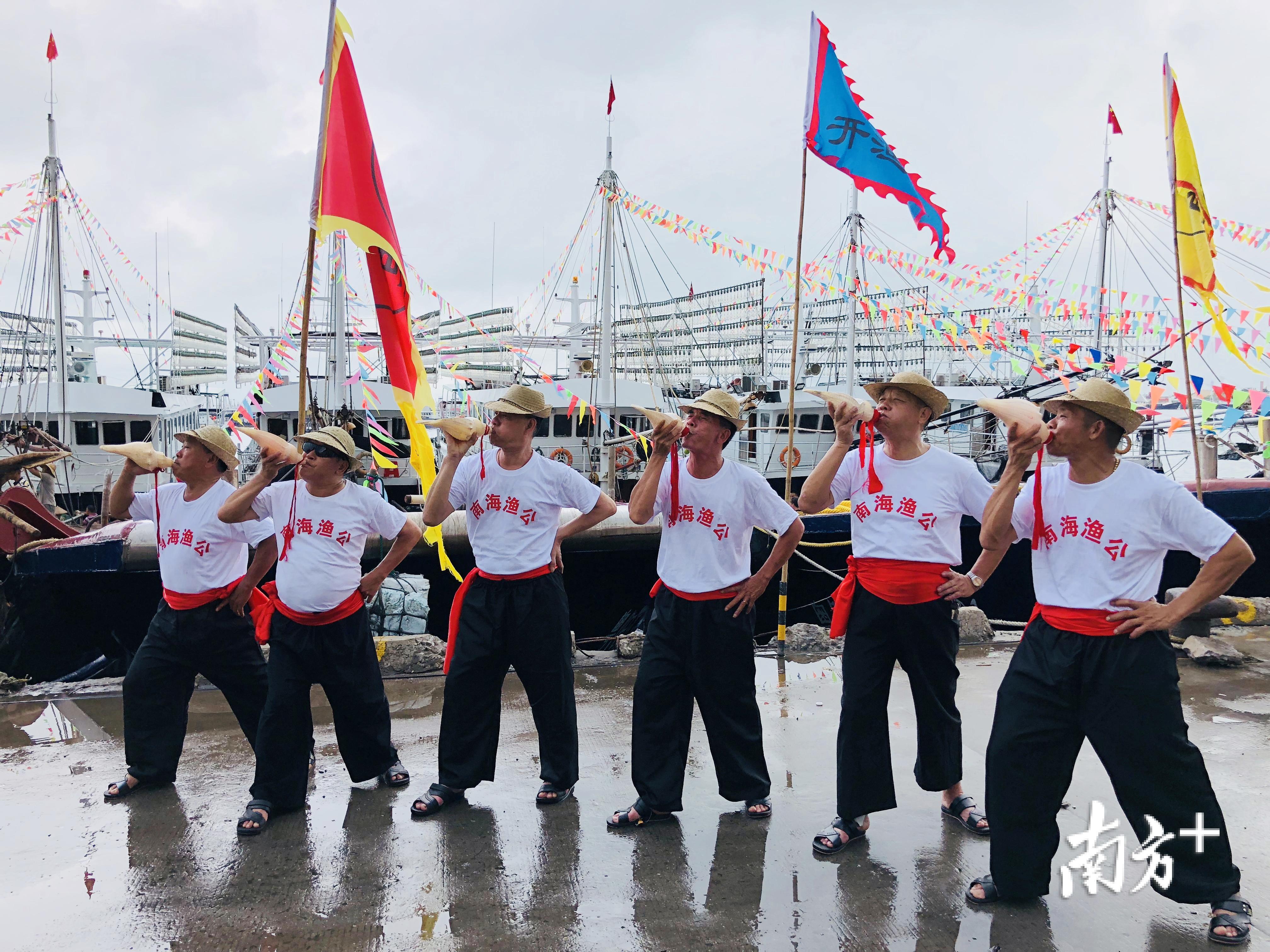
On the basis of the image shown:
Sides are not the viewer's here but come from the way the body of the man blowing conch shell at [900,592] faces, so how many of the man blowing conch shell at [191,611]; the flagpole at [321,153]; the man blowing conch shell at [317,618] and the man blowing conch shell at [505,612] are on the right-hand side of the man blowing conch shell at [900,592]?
4

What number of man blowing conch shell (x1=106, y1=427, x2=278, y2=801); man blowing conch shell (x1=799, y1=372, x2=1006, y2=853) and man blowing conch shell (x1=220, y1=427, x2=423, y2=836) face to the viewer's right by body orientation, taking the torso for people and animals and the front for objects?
0

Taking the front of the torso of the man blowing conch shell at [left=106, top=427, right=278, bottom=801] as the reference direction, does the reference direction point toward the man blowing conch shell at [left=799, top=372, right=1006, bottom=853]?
no

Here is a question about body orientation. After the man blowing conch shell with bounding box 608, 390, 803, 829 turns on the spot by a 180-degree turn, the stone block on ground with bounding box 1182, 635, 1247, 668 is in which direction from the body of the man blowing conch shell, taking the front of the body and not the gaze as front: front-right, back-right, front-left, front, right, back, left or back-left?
front

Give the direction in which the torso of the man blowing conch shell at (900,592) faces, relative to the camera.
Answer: toward the camera

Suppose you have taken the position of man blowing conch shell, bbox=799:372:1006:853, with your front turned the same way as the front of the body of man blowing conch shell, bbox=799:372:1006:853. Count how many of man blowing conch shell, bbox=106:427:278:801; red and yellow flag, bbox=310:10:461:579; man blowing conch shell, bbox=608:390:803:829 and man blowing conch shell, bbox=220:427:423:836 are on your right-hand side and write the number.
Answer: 4

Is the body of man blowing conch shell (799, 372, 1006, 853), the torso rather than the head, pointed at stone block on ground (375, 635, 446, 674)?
no

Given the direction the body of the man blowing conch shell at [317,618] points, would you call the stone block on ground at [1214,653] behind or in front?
behind

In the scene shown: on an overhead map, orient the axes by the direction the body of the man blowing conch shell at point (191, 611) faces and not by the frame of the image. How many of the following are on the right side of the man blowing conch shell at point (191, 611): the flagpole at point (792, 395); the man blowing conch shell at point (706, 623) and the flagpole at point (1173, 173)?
0

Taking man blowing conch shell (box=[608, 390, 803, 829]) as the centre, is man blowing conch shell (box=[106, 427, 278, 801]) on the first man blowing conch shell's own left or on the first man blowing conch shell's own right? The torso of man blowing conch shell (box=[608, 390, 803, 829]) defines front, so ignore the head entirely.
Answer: on the first man blowing conch shell's own right

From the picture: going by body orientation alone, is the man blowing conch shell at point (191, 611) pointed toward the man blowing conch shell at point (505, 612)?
no

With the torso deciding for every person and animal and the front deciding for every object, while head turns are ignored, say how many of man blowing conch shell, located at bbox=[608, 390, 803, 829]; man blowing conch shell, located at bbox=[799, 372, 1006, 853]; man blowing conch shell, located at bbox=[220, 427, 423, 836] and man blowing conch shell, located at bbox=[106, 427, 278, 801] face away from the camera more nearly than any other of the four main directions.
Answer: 0

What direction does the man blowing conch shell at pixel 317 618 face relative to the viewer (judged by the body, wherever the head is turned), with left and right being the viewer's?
facing the viewer and to the left of the viewer

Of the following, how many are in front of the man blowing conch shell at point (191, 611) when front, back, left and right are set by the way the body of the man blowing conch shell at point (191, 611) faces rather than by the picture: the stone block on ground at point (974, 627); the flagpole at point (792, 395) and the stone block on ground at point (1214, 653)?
0

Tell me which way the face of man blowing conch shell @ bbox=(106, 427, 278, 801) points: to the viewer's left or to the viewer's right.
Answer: to the viewer's left
